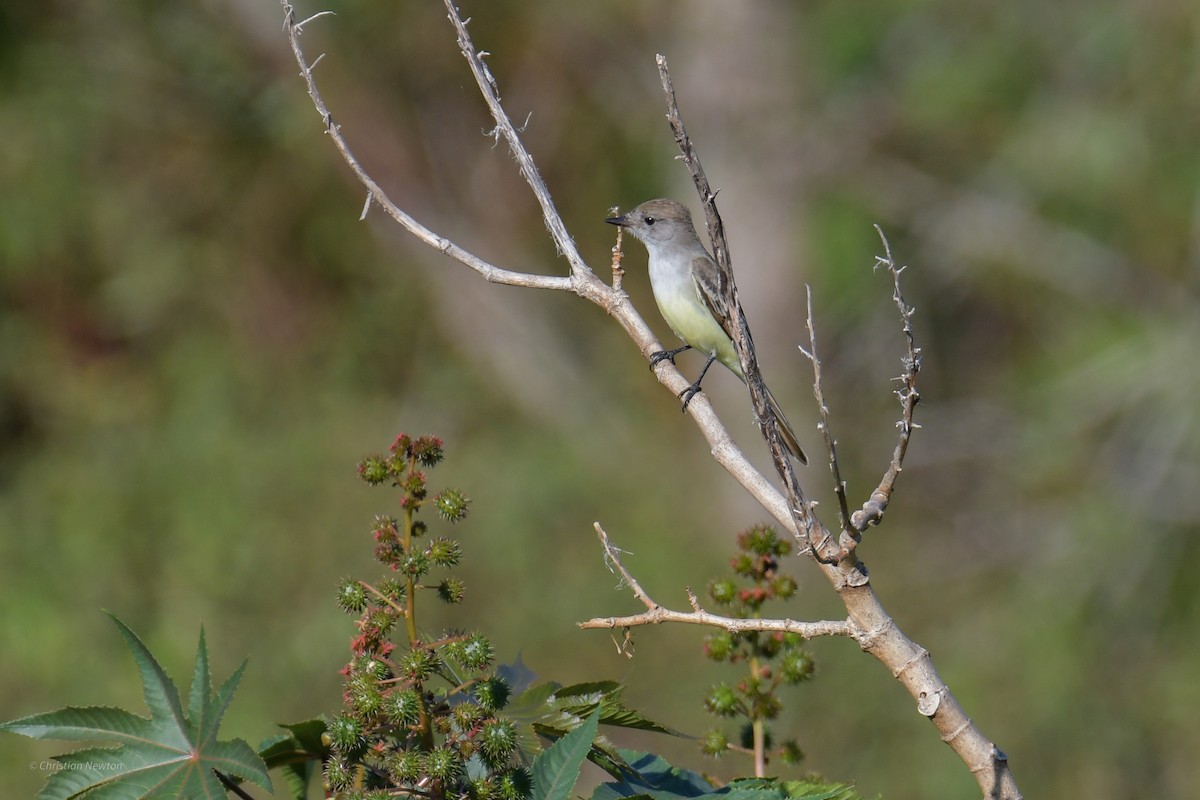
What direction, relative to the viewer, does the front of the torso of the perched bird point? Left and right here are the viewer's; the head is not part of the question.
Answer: facing the viewer and to the left of the viewer

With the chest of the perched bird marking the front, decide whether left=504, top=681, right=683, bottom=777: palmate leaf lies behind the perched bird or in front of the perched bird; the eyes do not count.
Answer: in front

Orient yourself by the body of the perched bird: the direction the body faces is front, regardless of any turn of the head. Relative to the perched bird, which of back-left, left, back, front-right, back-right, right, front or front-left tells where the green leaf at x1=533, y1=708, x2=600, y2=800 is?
front-left

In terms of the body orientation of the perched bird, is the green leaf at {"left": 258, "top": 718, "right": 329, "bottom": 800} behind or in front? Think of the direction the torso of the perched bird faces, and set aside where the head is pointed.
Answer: in front

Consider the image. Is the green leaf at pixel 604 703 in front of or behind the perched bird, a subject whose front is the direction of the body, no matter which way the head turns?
in front
